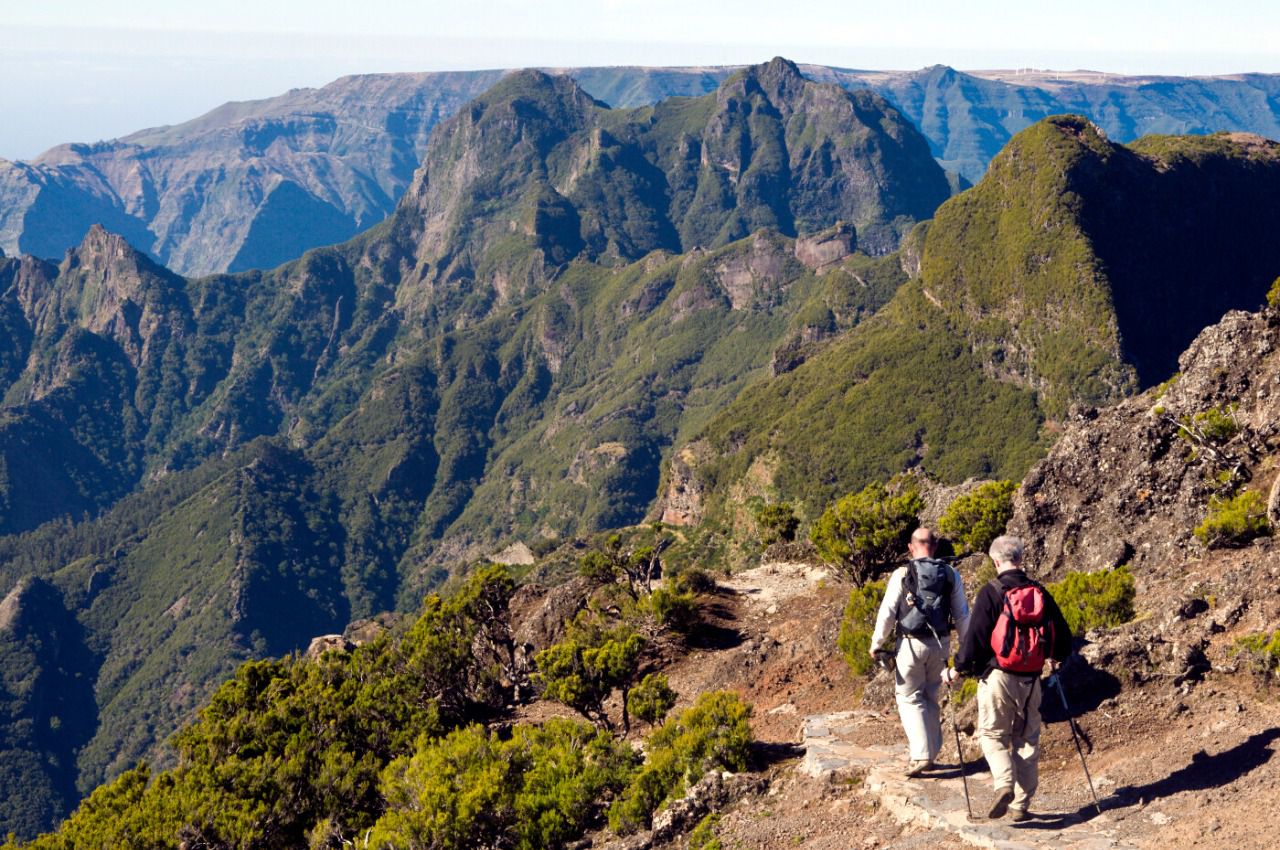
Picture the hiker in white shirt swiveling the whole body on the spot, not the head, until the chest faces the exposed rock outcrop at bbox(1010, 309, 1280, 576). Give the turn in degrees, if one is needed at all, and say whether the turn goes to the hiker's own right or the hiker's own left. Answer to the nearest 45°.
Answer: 0° — they already face it

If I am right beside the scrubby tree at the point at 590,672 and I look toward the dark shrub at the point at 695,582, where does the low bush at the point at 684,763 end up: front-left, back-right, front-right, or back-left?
back-right

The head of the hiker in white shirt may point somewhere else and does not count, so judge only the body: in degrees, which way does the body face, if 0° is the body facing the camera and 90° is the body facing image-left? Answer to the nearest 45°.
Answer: approximately 180°

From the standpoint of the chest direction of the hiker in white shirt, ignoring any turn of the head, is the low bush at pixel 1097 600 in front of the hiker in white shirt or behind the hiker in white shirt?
in front

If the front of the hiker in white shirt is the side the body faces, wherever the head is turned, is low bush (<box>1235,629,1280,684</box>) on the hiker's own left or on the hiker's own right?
on the hiker's own right

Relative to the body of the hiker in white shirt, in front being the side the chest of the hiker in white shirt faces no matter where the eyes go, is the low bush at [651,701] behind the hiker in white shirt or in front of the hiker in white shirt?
in front

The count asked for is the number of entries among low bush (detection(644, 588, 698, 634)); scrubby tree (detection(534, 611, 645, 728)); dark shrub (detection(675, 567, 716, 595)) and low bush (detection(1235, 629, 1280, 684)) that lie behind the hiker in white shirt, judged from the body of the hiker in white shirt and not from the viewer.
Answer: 0

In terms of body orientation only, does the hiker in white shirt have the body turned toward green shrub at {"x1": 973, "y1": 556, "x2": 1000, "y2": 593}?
yes

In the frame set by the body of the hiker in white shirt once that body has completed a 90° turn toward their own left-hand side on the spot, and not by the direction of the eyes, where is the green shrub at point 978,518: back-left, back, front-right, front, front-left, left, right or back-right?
right
